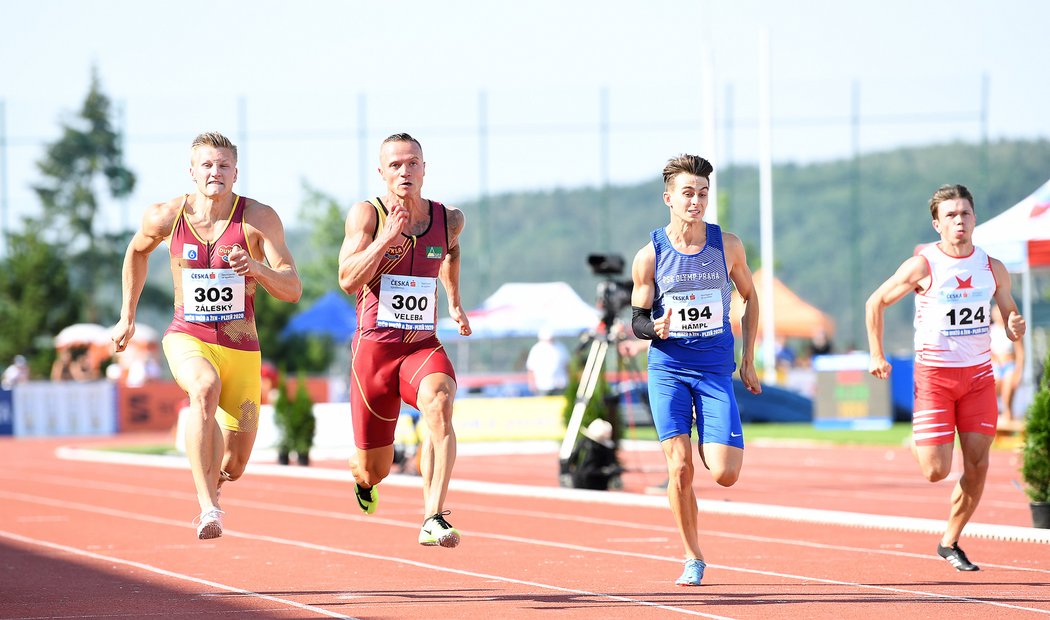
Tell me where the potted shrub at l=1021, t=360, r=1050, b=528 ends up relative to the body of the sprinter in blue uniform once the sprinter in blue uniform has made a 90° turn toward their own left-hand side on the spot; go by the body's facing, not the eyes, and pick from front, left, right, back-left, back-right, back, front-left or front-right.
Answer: front-left

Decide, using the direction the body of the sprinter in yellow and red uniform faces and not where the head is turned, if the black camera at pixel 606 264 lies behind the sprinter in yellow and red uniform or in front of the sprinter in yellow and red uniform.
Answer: behind

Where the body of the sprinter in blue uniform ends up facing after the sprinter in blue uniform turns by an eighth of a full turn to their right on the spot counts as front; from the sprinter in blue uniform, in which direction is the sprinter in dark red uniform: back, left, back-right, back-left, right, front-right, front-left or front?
front-right

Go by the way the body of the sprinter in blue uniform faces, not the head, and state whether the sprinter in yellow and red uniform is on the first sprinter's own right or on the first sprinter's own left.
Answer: on the first sprinter's own right

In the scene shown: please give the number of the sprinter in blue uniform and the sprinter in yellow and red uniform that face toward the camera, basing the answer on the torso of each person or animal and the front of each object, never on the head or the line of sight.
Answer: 2

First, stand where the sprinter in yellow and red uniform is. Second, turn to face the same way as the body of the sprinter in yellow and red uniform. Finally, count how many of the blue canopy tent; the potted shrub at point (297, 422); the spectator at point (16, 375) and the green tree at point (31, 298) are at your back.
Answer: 4

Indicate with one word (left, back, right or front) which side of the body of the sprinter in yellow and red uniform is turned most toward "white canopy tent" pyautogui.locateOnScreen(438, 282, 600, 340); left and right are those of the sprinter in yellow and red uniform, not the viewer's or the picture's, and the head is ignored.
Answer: back

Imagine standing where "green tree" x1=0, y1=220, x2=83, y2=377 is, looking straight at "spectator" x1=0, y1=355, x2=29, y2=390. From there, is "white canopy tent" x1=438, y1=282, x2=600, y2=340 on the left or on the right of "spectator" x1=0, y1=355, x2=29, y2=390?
left

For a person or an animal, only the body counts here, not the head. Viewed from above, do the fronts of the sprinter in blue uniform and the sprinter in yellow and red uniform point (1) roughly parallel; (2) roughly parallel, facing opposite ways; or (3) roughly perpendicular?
roughly parallel

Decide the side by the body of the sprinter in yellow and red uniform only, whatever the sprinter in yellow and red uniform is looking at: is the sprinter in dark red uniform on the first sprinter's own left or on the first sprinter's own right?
on the first sprinter's own left

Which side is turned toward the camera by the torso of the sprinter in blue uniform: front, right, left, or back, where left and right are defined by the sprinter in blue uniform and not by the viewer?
front

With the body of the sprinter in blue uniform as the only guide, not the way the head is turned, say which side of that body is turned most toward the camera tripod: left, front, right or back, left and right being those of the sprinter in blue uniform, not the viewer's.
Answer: back

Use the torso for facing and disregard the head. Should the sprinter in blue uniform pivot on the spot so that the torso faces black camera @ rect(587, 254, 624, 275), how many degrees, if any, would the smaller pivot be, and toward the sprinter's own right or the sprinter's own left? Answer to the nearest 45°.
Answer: approximately 180°

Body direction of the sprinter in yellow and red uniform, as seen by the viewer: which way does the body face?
toward the camera

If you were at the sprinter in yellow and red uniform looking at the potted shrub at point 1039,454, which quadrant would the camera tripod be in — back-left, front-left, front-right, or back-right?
front-left

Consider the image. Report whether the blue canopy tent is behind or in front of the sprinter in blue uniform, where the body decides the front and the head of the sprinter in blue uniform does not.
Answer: behind
